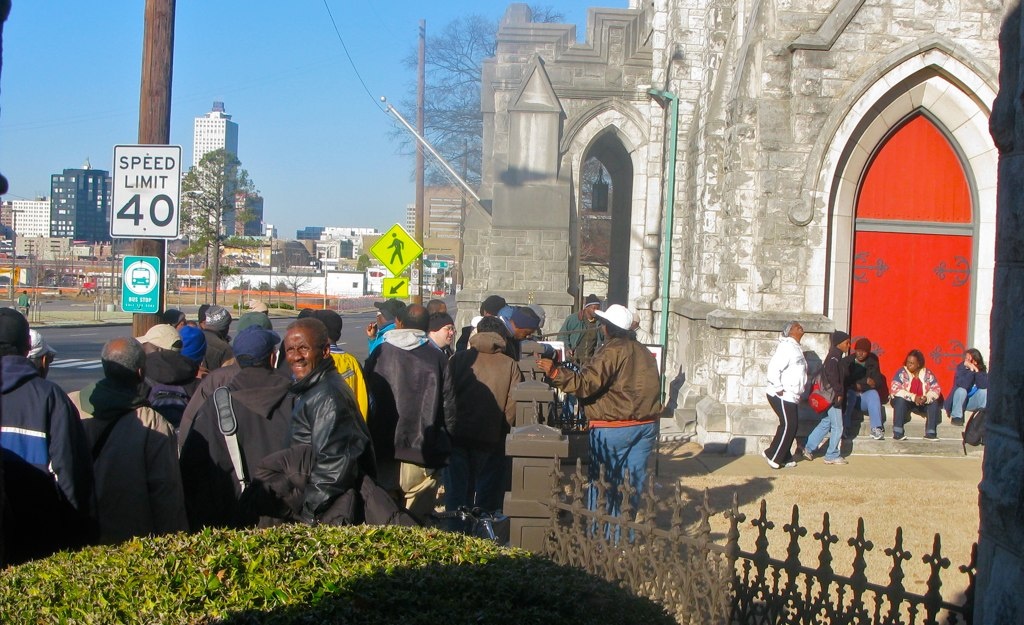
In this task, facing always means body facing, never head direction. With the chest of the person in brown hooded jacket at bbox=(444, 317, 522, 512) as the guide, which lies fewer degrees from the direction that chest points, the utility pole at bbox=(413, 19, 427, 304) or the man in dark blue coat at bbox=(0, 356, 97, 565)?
the utility pole

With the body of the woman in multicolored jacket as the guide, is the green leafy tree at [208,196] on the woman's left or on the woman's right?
on the woman's right

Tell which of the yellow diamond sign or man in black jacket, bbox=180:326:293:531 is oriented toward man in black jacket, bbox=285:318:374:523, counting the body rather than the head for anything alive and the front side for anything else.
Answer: the yellow diamond sign

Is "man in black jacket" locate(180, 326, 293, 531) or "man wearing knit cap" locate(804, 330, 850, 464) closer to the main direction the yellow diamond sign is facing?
the man in black jacket

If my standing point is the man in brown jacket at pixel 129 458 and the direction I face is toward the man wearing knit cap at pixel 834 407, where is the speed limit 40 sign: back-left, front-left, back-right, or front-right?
front-left

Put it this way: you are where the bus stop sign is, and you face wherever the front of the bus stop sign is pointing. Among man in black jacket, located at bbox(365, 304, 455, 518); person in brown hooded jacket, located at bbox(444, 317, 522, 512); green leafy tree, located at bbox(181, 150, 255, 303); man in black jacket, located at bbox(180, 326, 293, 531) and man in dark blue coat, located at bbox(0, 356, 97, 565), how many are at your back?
1

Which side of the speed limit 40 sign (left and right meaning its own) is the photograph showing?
front

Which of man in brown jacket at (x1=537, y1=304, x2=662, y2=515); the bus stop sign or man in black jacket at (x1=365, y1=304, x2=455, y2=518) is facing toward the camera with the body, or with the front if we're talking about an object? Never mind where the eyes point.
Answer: the bus stop sign

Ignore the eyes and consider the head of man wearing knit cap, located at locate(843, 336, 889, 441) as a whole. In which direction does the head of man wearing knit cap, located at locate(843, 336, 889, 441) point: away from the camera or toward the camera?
toward the camera

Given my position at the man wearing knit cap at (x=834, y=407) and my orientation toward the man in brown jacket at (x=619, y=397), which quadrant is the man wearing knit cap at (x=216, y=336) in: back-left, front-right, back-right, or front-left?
front-right

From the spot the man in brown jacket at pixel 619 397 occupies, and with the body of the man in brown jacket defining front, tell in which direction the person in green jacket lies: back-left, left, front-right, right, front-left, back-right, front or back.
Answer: front-right

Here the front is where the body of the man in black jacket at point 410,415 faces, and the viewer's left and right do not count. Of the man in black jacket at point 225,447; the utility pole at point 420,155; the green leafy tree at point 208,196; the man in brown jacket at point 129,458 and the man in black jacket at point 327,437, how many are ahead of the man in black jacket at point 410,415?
2

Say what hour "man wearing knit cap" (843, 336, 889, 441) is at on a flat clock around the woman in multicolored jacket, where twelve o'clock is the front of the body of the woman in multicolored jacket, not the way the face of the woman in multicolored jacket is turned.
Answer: The man wearing knit cap is roughly at 2 o'clock from the woman in multicolored jacket.

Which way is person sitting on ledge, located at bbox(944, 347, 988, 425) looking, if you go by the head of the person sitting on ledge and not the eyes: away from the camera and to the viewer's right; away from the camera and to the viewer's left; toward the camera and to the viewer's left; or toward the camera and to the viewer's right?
toward the camera and to the viewer's left

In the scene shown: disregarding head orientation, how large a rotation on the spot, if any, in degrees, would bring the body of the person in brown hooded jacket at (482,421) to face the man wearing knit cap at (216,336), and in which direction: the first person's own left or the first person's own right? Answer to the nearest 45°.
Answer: approximately 45° to the first person's own left

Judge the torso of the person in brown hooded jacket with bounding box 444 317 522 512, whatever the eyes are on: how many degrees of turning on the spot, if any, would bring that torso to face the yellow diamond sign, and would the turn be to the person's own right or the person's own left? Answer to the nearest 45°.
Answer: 0° — they already face it

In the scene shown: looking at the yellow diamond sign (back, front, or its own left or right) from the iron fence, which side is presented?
front

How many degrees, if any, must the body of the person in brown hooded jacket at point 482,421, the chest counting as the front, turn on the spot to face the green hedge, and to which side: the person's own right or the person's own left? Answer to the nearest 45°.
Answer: approximately 180°

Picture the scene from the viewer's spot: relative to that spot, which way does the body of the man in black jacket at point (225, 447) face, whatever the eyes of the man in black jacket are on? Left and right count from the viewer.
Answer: facing away from the viewer

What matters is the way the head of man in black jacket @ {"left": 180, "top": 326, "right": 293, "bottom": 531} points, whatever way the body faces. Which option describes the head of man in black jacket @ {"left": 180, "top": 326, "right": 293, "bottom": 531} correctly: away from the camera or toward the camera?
away from the camera

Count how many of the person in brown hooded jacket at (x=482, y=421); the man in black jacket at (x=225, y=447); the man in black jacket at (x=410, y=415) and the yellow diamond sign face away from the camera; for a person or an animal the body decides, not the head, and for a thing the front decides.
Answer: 3

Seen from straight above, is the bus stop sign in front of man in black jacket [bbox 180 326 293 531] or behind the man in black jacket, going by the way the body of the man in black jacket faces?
in front
